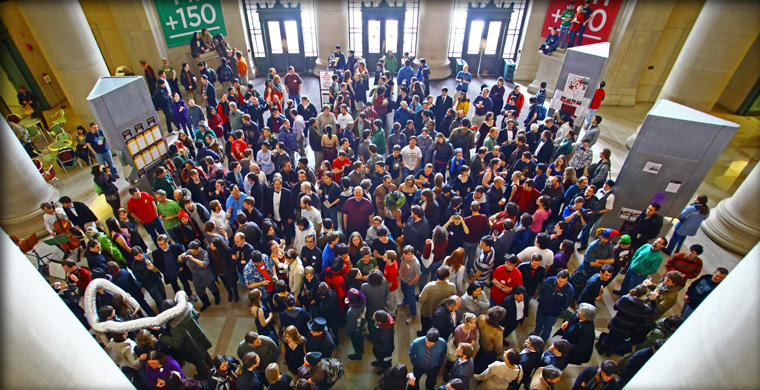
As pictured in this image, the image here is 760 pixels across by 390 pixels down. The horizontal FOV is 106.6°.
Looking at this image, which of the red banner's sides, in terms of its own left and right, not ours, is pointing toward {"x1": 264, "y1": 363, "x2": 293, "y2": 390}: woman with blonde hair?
front

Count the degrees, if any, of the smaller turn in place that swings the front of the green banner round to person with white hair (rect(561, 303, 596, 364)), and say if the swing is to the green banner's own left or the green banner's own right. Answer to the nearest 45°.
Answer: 0° — it already faces them

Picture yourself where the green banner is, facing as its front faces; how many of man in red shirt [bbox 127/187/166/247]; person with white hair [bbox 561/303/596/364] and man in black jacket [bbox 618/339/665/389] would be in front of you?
3

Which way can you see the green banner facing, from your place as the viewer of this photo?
facing the viewer

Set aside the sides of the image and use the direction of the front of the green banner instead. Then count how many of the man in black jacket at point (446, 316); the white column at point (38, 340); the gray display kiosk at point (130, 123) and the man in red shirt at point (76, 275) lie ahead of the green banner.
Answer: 4

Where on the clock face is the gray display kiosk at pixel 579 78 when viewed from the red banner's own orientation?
The gray display kiosk is roughly at 12 o'clock from the red banner.

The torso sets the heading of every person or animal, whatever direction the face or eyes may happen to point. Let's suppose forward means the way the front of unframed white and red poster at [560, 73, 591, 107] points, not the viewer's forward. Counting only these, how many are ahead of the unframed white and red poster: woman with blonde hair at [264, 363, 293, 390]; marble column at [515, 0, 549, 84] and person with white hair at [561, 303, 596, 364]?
2

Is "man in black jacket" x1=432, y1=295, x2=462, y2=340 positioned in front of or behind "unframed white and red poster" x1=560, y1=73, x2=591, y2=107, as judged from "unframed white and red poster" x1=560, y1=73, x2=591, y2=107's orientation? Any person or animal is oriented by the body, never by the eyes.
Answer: in front

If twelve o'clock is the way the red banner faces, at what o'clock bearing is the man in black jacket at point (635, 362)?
The man in black jacket is roughly at 12 o'clock from the red banner.

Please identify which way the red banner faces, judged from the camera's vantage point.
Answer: facing the viewer

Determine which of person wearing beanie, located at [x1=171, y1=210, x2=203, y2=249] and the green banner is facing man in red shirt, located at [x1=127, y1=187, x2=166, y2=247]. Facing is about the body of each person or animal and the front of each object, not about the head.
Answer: the green banner
